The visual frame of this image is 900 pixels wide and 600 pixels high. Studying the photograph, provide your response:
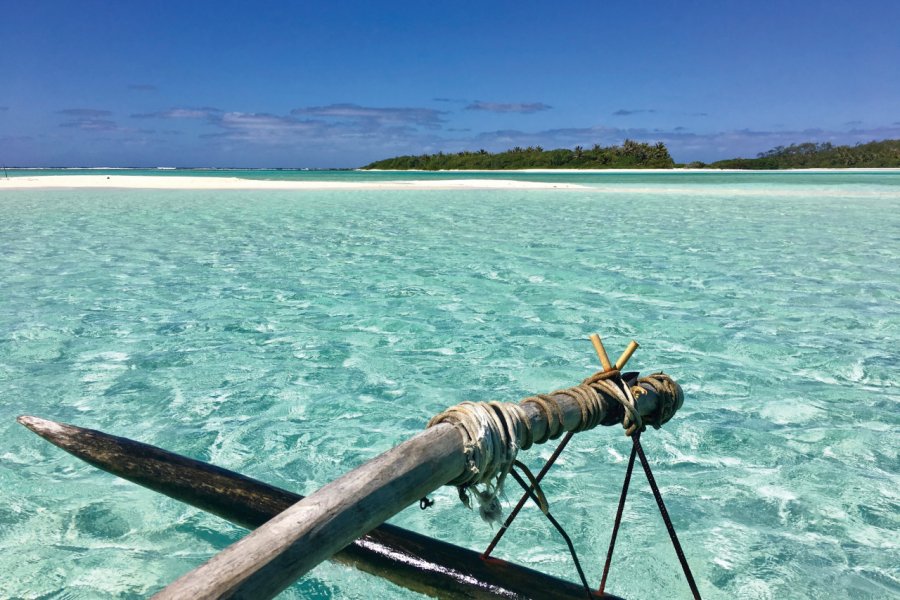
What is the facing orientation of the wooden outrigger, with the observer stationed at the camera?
facing away from the viewer and to the left of the viewer
